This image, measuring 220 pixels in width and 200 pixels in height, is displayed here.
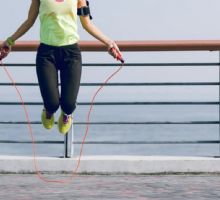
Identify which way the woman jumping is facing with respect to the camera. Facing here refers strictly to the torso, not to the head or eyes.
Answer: toward the camera
